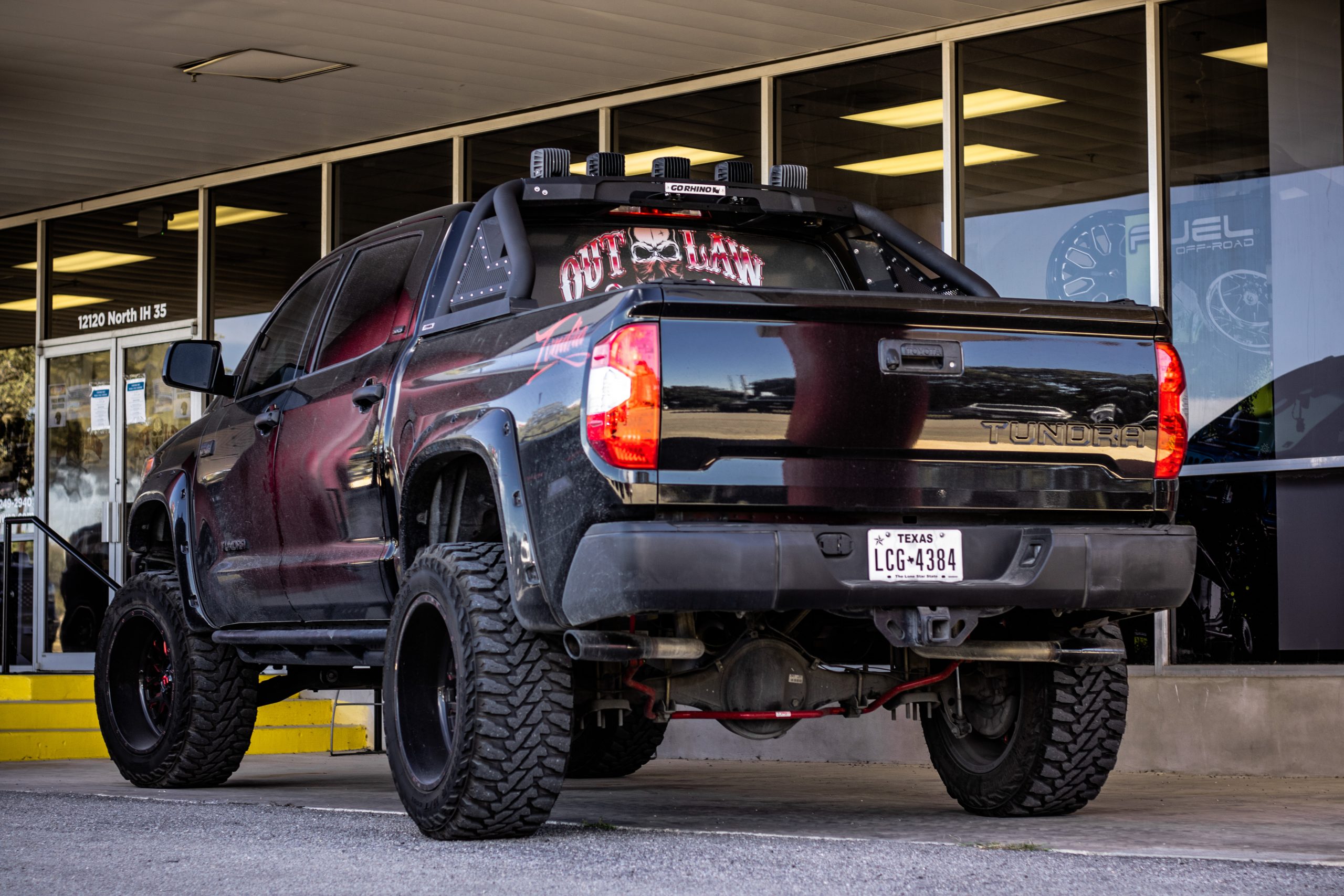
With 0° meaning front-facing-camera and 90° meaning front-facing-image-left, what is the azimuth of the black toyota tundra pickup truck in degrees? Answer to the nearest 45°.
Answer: approximately 135°

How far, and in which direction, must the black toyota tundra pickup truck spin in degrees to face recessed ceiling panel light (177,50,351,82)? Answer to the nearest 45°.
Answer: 0° — it already faces it

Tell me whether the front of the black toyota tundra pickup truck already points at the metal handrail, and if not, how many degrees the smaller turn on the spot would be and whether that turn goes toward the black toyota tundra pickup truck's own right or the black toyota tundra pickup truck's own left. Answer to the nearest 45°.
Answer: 0° — it already faces it
